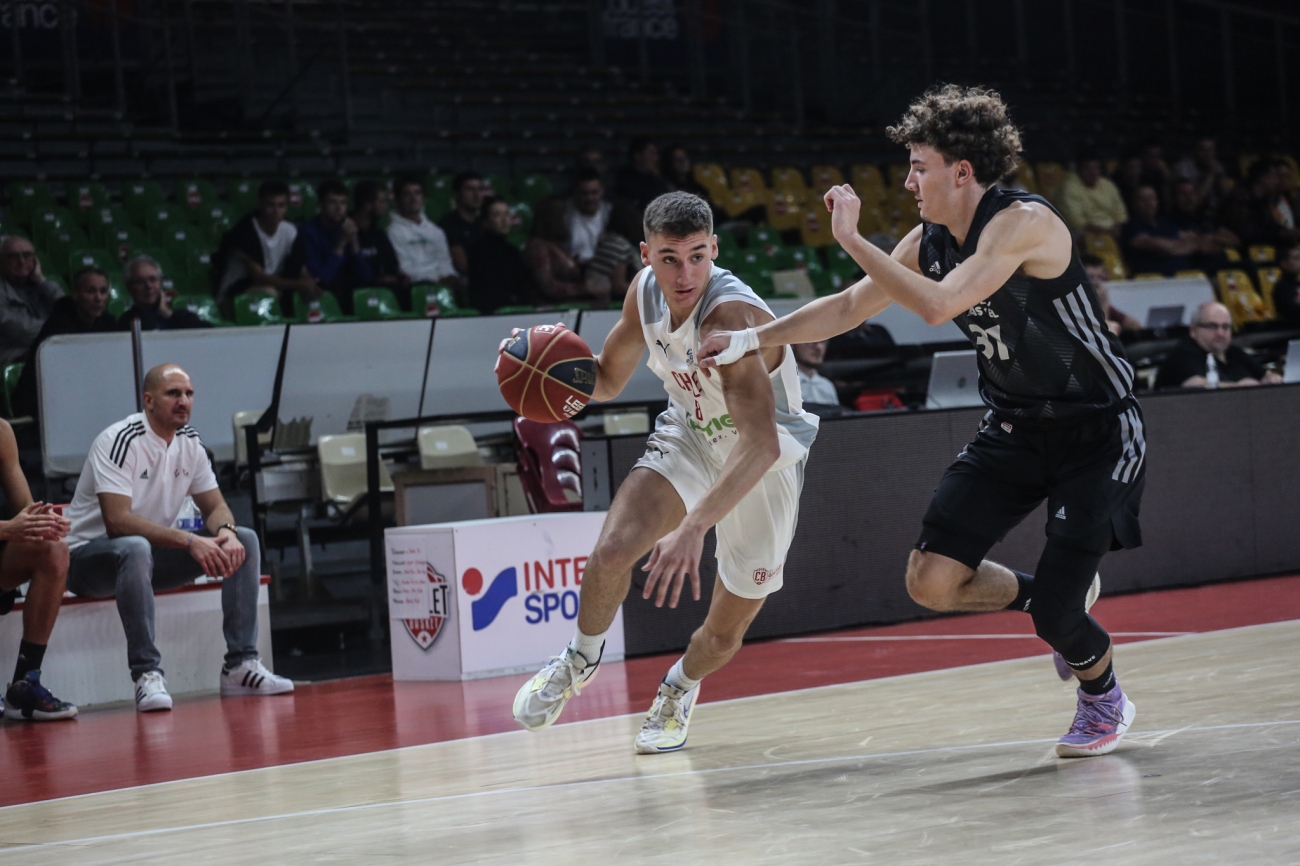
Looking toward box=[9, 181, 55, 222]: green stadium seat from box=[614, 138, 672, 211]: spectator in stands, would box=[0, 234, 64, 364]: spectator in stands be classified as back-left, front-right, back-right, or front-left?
front-left

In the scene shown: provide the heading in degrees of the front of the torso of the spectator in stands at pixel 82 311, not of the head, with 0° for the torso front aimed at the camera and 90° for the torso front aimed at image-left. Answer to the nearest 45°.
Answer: approximately 315°

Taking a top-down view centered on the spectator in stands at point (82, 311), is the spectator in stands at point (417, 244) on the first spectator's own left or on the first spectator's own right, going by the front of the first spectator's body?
on the first spectator's own left

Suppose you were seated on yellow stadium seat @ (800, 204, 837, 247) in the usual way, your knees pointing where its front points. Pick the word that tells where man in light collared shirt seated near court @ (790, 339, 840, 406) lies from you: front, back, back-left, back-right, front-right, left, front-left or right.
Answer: front

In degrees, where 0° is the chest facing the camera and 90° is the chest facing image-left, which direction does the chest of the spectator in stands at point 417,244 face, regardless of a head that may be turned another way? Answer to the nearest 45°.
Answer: approximately 315°

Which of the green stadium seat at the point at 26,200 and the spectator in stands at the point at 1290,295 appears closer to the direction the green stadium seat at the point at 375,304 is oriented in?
the spectator in stands

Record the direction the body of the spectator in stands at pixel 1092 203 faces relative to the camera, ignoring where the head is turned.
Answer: toward the camera

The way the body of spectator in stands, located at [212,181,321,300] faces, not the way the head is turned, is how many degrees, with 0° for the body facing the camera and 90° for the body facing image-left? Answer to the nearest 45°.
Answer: approximately 315°

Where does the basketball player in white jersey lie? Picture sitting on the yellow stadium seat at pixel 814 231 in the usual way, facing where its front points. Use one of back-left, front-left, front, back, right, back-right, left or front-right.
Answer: front

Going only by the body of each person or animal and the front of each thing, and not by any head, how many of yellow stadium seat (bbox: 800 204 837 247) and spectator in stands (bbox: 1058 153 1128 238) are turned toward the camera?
2

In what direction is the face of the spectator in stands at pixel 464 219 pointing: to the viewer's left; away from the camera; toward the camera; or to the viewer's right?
toward the camera

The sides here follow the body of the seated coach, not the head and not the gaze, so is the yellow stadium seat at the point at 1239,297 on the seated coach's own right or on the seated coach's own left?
on the seated coach's own left

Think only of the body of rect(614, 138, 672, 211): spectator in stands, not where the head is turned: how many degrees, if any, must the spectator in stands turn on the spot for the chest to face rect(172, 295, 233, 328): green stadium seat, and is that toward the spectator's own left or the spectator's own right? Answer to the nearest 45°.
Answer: approximately 90° to the spectator's own right

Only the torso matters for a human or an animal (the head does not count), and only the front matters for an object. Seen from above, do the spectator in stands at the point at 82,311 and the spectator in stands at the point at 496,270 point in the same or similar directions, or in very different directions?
same or similar directions
